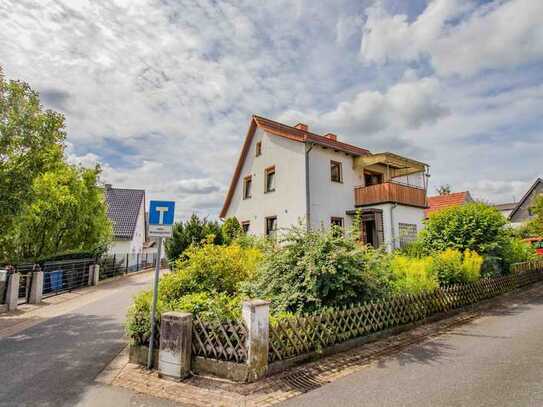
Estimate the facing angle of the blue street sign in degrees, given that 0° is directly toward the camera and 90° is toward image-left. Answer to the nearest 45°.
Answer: approximately 0°

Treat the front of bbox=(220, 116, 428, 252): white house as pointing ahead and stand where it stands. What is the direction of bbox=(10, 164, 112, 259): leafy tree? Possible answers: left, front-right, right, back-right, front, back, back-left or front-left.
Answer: back-right

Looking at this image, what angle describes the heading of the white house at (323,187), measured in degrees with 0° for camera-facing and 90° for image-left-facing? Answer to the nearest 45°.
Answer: approximately 315°

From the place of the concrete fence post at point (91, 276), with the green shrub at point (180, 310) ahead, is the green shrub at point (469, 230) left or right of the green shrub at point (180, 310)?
left

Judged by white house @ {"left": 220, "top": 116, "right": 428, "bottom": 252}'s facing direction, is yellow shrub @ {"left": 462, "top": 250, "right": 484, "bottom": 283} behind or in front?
in front

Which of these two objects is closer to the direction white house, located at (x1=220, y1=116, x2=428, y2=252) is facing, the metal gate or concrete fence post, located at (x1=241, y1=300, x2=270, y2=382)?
the concrete fence post

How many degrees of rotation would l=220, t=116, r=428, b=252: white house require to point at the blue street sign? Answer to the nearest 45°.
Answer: approximately 45° to its right

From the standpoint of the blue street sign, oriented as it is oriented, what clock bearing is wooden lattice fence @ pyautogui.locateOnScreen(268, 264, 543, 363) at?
The wooden lattice fence is roughly at 9 o'clock from the blue street sign.

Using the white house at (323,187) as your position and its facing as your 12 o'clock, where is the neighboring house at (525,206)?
The neighboring house is roughly at 9 o'clock from the white house.

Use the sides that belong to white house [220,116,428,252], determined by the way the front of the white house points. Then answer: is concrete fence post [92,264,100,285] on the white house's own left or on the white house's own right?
on the white house's own right

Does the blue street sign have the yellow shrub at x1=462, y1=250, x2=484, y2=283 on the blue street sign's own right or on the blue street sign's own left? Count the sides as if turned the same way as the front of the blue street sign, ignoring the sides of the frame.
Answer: on the blue street sign's own left
